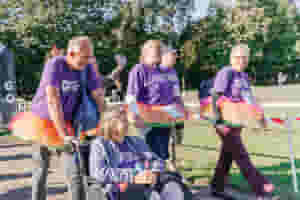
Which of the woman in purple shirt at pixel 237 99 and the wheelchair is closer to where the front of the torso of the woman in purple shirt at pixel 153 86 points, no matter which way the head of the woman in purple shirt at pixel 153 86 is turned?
the wheelchair

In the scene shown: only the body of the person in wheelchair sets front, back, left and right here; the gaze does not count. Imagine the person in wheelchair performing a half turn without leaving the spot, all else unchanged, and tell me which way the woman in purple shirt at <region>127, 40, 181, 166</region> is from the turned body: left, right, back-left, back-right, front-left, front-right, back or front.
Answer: front-right

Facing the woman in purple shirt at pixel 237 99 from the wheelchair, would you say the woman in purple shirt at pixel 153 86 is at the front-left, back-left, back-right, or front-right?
front-left

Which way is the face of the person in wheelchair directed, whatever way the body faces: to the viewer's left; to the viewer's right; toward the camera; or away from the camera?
toward the camera

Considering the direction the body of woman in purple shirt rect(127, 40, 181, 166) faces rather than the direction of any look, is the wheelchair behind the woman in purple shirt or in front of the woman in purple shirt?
in front

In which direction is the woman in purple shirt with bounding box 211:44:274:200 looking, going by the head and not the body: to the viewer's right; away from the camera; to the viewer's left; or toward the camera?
toward the camera

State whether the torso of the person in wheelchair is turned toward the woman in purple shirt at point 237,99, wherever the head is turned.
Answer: no

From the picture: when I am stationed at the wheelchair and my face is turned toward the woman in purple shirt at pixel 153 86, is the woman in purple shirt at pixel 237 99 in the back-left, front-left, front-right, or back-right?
front-right

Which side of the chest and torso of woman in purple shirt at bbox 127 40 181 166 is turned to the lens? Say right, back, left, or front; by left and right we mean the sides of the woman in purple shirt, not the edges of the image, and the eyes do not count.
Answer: front

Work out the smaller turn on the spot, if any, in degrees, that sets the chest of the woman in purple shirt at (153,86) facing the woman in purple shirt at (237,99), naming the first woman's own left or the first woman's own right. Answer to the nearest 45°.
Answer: approximately 90° to the first woman's own left
